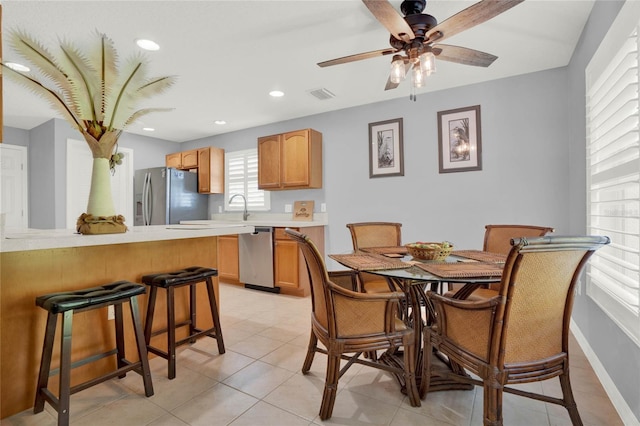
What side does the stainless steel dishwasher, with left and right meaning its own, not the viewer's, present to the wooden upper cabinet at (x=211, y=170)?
right

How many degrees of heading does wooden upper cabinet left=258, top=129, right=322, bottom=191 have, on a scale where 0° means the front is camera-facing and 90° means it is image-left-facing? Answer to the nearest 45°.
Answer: approximately 45°

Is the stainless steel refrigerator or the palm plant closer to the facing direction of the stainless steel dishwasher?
the palm plant

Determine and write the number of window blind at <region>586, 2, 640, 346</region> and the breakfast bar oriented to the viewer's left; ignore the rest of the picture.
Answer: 1

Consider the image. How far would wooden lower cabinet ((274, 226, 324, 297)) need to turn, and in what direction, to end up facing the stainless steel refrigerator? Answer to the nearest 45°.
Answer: approximately 90° to its right

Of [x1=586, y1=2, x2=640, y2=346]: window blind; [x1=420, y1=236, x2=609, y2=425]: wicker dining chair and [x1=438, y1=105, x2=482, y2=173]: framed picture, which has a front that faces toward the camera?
the framed picture

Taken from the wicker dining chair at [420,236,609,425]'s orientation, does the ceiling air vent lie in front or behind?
in front

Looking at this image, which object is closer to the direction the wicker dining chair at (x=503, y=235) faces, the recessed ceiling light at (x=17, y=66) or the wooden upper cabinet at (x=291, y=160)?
the recessed ceiling light

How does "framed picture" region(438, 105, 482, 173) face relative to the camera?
toward the camera

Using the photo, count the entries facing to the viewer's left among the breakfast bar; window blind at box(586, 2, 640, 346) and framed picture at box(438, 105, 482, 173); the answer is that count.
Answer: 1

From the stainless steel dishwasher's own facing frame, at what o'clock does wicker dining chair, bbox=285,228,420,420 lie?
The wicker dining chair is roughly at 10 o'clock from the stainless steel dishwasher.

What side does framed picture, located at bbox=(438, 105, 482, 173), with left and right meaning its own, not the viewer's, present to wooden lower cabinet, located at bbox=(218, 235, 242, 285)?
right

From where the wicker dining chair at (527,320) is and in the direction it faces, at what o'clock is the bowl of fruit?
The bowl of fruit is roughly at 12 o'clock from the wicker dining chair.

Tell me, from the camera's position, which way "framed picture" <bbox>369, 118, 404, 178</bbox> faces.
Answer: facing the viewer and to the left of the viewer

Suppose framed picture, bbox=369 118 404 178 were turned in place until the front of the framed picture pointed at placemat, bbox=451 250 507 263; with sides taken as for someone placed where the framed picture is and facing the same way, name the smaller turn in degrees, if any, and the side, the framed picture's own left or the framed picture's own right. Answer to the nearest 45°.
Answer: approximately 45° to the framed picture's own left

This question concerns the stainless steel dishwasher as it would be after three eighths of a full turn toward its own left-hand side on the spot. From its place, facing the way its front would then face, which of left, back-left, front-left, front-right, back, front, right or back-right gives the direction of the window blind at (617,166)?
front-right
